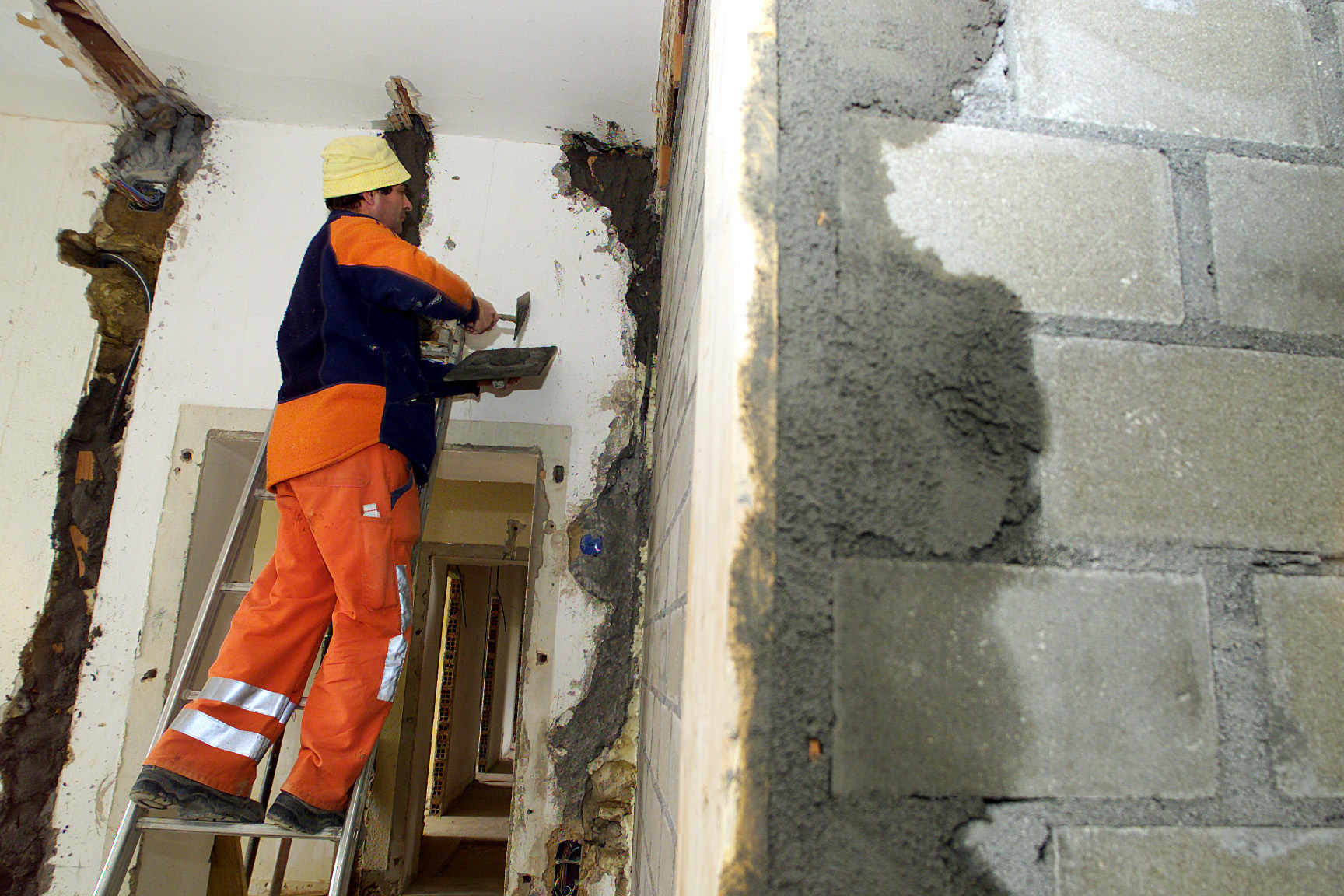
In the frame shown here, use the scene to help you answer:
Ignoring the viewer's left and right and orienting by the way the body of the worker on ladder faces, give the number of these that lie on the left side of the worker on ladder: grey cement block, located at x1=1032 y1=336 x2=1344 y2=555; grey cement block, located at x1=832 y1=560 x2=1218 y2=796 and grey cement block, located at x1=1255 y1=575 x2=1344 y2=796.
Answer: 0

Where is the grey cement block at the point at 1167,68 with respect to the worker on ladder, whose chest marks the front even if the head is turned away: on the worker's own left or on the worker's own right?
on the worker's own right

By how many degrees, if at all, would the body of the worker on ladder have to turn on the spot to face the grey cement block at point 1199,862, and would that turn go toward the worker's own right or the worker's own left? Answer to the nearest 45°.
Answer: approximately 90° to the worker's own right

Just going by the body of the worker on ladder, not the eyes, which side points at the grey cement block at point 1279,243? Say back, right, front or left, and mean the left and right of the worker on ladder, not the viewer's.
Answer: right

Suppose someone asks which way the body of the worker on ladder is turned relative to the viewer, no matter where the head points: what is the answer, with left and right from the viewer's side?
facing away from the viewer and to the right of the viewer

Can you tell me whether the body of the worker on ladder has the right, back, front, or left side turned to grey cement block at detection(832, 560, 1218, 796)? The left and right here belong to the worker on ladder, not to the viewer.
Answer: right

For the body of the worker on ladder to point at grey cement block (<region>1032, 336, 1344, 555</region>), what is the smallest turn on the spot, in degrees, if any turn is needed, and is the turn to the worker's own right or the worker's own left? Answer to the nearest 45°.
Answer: approximately 90° to the worker's own right

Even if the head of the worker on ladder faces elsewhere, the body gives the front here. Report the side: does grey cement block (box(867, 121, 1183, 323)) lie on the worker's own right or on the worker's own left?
on the worker's own right
